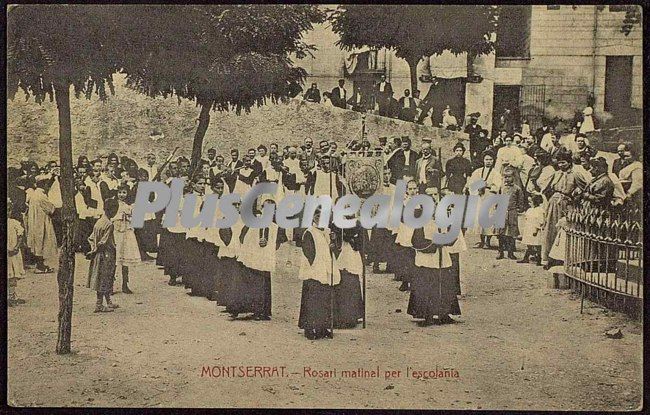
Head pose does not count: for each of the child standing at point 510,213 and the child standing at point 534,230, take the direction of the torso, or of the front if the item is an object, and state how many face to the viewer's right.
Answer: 0

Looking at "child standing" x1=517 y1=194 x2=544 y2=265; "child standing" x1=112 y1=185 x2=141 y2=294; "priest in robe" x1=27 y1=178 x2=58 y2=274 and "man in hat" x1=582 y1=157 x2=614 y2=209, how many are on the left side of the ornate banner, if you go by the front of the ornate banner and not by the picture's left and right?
2

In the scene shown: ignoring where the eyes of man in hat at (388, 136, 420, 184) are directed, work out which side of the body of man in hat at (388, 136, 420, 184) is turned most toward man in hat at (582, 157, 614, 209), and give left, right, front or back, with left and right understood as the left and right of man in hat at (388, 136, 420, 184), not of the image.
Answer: left

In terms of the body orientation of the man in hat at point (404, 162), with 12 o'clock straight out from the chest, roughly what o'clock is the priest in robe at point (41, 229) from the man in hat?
The priest in robe is roughly at 3 o'clock from the man in hat.

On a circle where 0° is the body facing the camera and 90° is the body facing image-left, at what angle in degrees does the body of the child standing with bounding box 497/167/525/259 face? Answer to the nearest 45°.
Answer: approximately 0°

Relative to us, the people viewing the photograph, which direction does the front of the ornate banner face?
facing the viewer

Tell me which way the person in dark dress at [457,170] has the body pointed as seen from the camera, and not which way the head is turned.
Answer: toward the camera

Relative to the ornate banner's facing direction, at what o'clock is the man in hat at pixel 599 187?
The man in hat is roughly at 9 o'clock from the ornate banner.

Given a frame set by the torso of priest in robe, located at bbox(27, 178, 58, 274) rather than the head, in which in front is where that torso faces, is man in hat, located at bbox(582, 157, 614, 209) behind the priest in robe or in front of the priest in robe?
in front

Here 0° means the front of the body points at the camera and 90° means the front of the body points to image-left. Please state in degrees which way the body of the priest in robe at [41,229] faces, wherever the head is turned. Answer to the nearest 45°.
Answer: approximately 270°

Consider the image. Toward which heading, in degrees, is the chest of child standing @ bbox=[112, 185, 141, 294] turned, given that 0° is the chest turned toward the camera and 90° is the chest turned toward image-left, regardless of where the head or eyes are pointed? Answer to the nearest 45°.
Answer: approximately 315°
